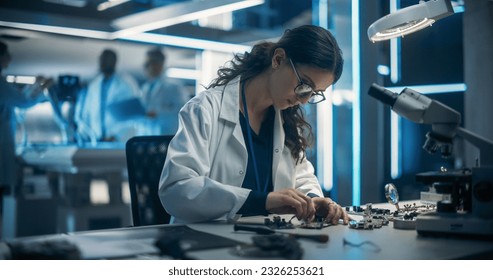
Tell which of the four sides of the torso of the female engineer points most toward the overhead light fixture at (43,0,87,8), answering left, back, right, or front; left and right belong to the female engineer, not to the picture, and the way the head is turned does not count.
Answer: back

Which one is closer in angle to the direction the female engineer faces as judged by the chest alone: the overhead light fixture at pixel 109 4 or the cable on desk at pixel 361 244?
the cable on desk

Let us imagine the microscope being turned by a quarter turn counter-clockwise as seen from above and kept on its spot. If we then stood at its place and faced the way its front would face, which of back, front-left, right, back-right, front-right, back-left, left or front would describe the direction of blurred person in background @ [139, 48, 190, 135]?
back-right

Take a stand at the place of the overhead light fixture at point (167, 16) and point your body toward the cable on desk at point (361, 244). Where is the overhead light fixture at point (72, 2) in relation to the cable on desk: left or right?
right

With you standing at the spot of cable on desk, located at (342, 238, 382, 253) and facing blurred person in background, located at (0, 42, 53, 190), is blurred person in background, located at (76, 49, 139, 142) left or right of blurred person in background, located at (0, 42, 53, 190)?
right

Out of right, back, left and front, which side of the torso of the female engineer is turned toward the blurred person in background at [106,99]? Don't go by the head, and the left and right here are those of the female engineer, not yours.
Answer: back

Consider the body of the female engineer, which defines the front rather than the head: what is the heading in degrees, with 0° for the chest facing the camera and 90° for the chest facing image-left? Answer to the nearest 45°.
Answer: approximately 315°

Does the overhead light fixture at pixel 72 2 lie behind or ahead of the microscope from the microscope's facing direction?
ahead

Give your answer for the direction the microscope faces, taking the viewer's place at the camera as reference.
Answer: facing to the left of the viewer

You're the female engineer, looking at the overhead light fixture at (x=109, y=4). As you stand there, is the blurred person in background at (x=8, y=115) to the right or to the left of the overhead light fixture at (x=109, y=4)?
left
